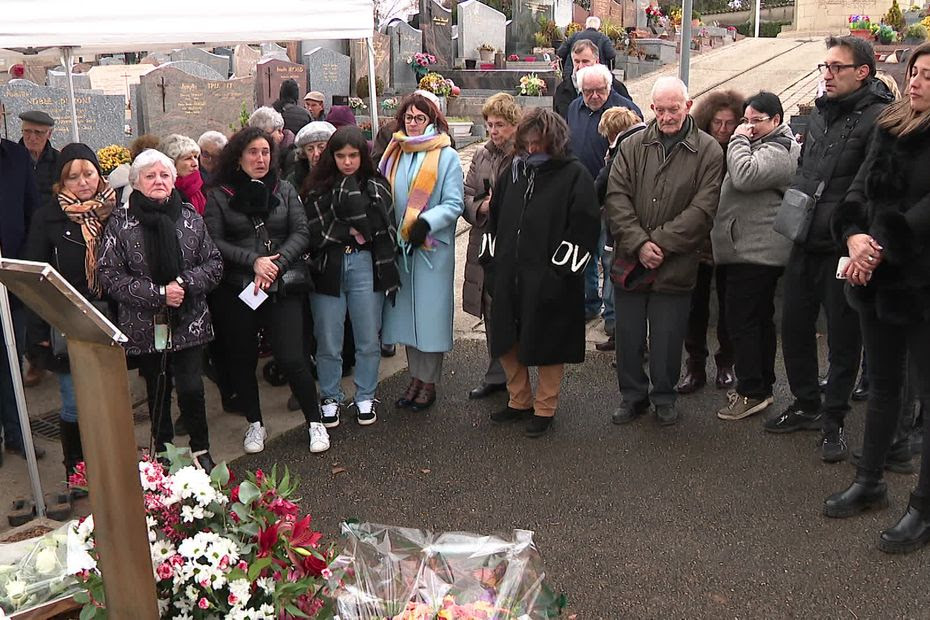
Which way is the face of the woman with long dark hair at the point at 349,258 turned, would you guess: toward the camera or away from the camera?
toward the camera

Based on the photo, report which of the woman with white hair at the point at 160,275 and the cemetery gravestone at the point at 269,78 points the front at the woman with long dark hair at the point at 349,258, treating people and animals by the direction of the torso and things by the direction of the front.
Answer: the cemetery gravestone

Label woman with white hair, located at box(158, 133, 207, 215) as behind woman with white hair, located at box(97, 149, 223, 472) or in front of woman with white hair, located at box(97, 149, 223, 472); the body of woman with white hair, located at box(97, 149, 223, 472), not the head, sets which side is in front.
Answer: behind

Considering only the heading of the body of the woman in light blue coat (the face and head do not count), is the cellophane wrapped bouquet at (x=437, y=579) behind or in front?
in front

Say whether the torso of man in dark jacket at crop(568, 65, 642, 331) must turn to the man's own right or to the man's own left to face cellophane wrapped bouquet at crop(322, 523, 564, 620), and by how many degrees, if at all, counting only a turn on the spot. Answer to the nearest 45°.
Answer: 0° — they already face it

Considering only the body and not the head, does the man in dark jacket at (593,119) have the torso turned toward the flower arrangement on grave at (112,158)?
no

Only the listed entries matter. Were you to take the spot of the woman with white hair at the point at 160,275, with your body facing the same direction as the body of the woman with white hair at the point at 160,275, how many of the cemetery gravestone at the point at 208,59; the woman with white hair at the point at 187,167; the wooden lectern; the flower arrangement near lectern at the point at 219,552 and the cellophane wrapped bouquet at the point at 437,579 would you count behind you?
2

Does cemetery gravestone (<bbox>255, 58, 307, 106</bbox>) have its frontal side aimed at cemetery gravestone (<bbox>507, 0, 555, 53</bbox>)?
no

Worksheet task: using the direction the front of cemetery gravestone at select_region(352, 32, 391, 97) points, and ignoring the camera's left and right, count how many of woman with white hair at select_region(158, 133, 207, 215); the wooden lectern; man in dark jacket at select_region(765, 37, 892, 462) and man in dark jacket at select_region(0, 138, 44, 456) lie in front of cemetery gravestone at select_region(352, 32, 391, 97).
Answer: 4

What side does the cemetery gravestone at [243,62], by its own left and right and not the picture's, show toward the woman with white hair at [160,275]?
front

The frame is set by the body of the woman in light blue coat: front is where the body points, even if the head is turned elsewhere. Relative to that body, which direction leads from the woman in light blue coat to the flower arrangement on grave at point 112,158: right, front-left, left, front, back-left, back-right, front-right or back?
right

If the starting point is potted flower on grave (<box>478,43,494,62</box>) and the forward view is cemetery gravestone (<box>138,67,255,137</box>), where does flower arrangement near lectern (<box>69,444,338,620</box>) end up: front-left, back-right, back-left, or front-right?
front-left

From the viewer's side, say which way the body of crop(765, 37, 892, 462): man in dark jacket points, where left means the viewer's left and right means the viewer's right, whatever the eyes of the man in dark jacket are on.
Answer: facing the viewer and to the left of the viewer

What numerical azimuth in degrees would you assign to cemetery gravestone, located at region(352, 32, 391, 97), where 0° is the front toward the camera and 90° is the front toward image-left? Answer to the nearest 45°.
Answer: approximately 0°

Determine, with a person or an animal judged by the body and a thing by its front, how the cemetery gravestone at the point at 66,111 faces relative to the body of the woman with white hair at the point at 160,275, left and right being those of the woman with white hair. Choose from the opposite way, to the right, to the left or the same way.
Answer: the same way

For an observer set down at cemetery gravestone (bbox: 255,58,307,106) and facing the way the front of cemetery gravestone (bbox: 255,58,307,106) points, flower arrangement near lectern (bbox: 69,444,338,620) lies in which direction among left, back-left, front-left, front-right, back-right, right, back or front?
front

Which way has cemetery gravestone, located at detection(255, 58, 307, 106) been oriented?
toward the camera

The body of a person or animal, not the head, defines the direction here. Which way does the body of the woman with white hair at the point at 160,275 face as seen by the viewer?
toward the camera
